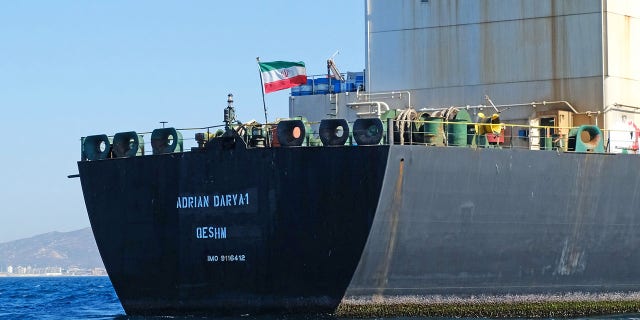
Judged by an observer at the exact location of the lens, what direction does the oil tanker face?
facing away from the viewer and to the right of the viewer
